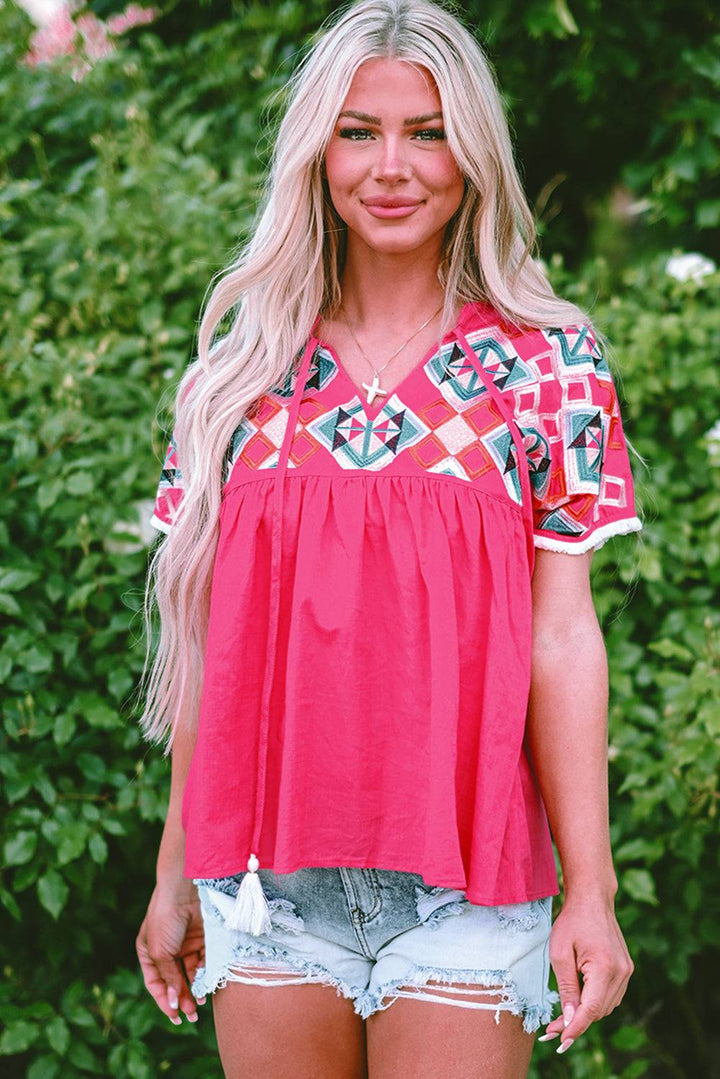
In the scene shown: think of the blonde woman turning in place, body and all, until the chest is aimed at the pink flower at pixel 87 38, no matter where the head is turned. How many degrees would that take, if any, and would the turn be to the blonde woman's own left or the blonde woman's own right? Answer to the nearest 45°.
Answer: approximately 135° to the blonde woman's own right

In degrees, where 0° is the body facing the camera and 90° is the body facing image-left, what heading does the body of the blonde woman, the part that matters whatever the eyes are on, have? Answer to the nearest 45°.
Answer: approximately 0°

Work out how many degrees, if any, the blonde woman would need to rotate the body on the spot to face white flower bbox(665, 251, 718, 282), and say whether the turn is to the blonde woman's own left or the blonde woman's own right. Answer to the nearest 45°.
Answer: approximately 135° to the blonde woman's own left
